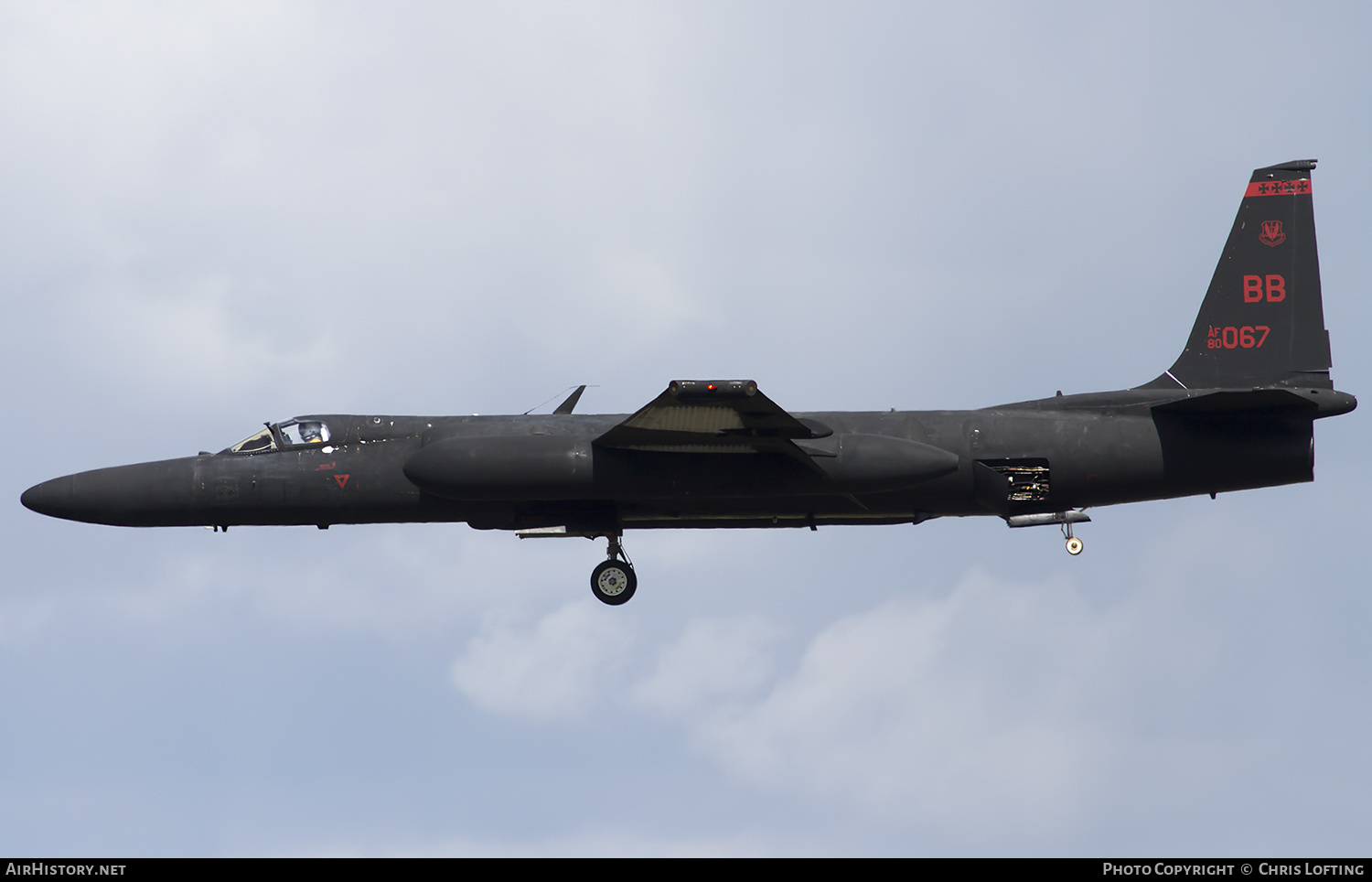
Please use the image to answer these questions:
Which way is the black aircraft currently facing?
to the viewer's left

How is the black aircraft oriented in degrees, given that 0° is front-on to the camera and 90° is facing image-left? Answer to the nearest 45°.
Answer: approximately 90°
